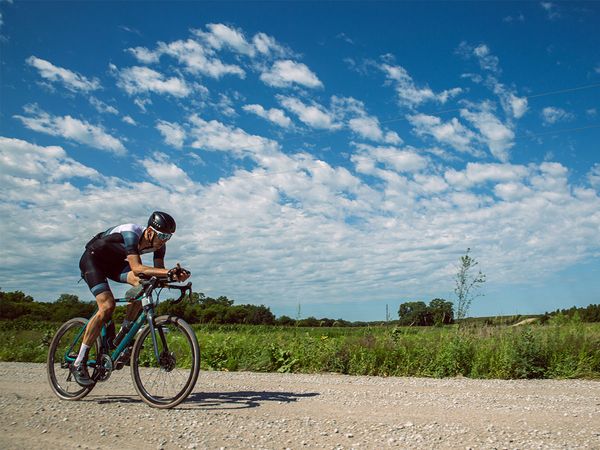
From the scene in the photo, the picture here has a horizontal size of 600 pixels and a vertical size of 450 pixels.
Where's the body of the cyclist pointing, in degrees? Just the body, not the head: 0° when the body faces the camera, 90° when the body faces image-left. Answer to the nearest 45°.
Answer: approximately 315°

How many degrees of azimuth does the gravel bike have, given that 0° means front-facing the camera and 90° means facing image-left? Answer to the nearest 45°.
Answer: approximately 315°

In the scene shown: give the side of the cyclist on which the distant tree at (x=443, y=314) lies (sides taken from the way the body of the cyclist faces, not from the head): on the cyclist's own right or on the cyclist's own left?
on the cyclist's own left

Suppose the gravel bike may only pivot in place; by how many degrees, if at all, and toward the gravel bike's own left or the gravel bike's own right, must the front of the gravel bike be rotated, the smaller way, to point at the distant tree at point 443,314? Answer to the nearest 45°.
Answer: approximately 90° to the gravel bike's own left
